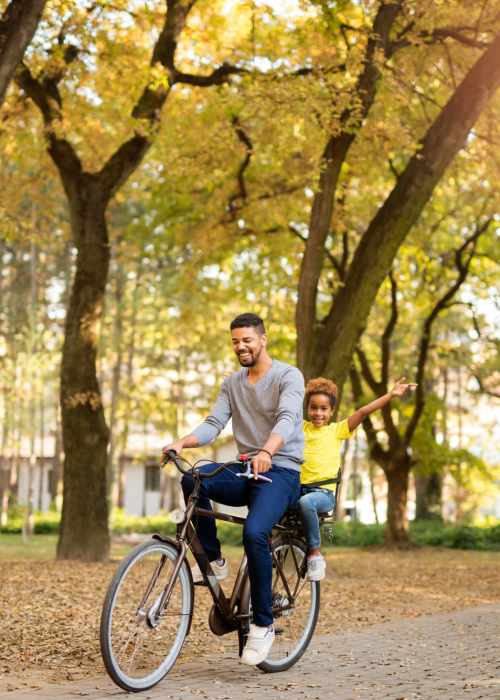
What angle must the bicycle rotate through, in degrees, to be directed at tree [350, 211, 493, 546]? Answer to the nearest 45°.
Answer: approximately 135° to its right

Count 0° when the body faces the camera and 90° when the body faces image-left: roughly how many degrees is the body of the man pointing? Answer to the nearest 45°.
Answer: approximately 45°

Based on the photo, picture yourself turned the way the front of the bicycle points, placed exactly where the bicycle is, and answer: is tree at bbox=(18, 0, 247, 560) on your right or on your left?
on your right

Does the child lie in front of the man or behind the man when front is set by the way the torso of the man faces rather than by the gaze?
behind

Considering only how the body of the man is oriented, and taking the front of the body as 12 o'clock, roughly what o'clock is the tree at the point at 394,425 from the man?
The tree is roughly at 5 o'clock from the man.

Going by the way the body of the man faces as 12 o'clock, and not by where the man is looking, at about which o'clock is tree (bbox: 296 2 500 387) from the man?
The tree is roughly at 5 o'clock from the man.

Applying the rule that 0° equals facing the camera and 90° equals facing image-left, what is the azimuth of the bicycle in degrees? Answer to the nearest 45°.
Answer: approximately 45°
